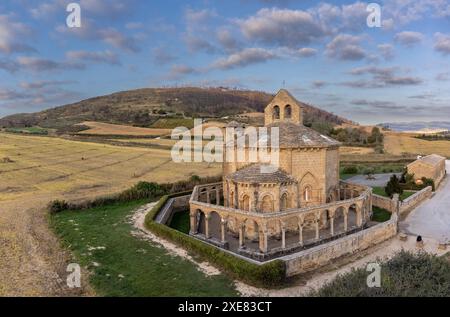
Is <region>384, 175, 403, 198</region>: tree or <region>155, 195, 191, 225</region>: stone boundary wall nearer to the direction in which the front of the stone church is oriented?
the tree

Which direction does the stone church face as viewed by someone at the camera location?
facing away from the viewer and to the right of the viewer

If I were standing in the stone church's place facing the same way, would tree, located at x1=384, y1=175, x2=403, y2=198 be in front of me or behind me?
in front

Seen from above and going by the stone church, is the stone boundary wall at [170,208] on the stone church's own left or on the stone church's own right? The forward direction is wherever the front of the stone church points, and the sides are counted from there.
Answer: on the stone church's own left

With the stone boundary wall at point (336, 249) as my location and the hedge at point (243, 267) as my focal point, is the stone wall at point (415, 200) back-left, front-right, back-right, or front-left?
back-right

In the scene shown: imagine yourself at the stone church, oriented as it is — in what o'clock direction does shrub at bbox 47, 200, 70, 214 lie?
The shrub is roughly at 8 o'clock from the stone church.

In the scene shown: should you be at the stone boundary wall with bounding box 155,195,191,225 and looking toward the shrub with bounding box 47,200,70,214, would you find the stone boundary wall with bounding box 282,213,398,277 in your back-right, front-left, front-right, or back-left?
back-left

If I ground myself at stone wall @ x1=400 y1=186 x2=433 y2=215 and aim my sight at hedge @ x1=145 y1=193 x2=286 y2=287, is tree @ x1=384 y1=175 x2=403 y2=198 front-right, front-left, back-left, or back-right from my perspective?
back-right
